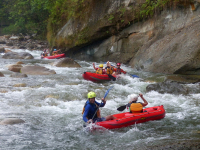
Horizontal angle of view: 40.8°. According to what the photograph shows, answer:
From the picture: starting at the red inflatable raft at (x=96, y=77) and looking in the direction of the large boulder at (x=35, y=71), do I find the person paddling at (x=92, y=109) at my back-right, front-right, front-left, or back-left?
back-left

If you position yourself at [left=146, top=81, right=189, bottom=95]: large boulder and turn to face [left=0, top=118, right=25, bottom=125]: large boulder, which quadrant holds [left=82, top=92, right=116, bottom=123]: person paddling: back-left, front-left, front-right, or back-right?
front-left

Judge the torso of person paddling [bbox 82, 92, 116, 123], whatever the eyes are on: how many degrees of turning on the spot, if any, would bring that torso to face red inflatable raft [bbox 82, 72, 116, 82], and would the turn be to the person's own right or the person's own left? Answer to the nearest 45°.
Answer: approximately 135° to the person's own left

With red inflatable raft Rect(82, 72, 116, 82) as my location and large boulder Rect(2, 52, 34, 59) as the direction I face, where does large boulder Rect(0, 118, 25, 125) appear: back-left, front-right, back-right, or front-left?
back-left

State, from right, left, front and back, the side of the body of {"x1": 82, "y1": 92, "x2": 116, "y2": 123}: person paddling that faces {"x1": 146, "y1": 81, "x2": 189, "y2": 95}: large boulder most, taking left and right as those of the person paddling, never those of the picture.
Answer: left

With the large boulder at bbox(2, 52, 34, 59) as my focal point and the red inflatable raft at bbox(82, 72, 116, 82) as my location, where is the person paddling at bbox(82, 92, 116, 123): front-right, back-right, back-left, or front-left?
back-left

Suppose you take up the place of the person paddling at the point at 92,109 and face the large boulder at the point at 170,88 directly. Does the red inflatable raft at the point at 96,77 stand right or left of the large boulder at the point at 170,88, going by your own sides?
left

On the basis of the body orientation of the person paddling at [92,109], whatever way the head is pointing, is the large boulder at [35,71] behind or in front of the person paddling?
behind

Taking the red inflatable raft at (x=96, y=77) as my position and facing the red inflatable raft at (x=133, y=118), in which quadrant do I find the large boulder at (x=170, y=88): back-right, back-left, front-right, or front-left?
front-left
